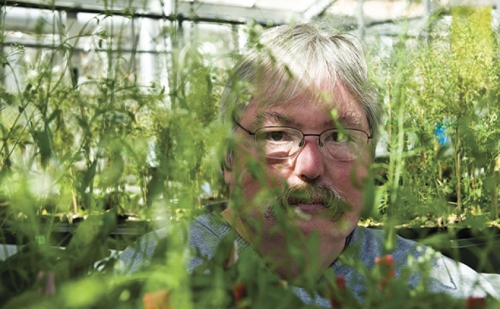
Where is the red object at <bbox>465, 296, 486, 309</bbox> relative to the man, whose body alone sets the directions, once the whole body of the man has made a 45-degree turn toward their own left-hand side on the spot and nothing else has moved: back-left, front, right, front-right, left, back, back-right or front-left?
front-right

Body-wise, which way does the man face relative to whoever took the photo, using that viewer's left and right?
facing the viewer

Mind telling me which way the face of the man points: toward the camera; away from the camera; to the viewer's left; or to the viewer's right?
toward the camera
